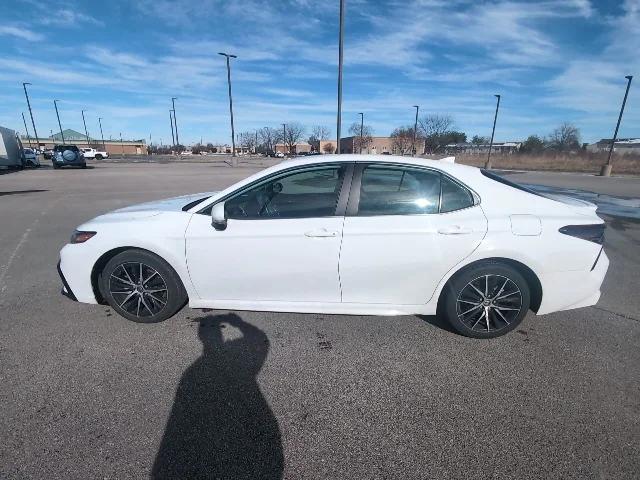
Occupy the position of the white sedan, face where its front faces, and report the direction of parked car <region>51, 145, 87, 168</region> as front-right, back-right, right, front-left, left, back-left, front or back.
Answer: front-right

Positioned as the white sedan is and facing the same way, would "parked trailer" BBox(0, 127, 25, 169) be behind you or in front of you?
in front

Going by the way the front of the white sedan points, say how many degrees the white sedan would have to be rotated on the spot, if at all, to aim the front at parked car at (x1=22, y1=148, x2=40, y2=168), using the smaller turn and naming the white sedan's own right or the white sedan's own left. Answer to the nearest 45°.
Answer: approximately 45° to the white sedan's own right

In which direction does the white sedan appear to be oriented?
to the viewer's left
